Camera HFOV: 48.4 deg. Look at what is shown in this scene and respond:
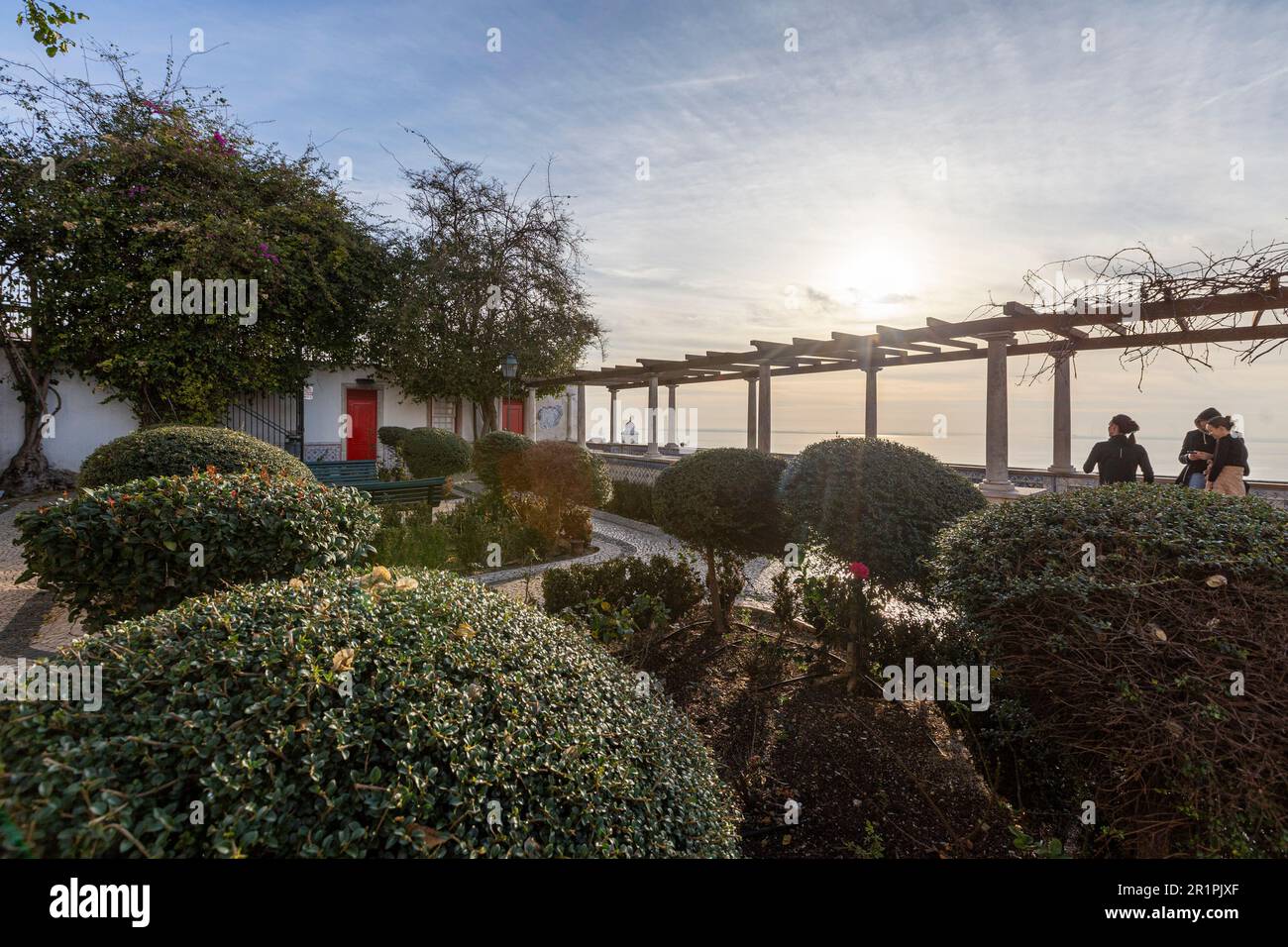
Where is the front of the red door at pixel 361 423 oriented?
toward the camera

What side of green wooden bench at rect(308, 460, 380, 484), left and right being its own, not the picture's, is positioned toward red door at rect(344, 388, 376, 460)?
back

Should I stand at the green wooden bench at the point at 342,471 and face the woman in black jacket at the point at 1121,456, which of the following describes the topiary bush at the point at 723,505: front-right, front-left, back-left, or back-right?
front-right

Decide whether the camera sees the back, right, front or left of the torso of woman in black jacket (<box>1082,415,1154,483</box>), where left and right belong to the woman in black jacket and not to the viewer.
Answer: back

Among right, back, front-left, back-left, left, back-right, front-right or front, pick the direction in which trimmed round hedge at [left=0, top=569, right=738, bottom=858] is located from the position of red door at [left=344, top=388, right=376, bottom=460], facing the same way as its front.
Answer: front

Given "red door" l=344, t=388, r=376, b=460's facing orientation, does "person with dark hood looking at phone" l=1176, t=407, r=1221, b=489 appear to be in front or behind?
in front

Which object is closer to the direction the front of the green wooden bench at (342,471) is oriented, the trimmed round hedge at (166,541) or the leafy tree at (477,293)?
the trimmed round hedge

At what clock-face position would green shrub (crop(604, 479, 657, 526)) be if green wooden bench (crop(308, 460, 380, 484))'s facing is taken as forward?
The green shrub is roughly at 10 o'clock from the green wooden bench.

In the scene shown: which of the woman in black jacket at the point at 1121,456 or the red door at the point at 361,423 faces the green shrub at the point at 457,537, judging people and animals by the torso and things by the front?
the red door

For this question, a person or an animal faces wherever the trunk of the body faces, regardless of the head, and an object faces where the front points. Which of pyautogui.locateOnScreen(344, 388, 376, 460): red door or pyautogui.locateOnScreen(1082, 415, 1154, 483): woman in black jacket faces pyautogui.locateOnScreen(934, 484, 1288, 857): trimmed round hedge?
the red door

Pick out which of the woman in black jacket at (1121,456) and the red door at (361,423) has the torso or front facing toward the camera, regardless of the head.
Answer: the red door

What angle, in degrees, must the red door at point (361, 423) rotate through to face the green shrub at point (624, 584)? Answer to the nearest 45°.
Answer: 0° — it already faces it

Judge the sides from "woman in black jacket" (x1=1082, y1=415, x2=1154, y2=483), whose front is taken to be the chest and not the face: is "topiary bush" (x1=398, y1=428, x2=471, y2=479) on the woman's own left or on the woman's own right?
on the woman's own left
